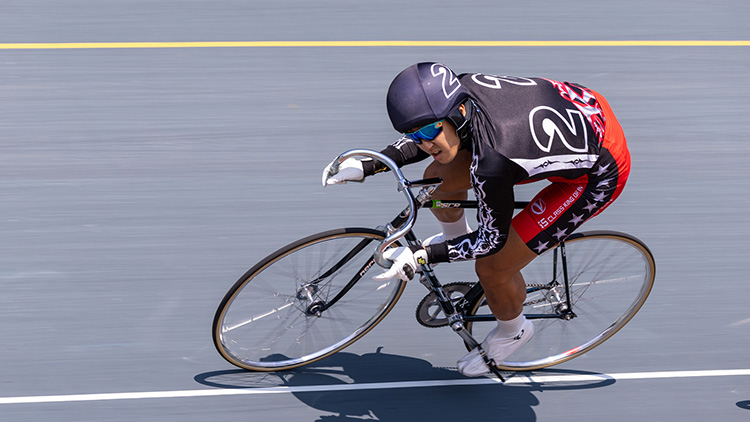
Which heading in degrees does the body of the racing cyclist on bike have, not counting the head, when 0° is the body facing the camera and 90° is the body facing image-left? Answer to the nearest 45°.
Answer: approximately 45°

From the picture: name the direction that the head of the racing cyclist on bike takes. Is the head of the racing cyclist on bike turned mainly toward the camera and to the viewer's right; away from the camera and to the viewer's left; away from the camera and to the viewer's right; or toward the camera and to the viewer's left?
toward the camera and to the viewer's left
